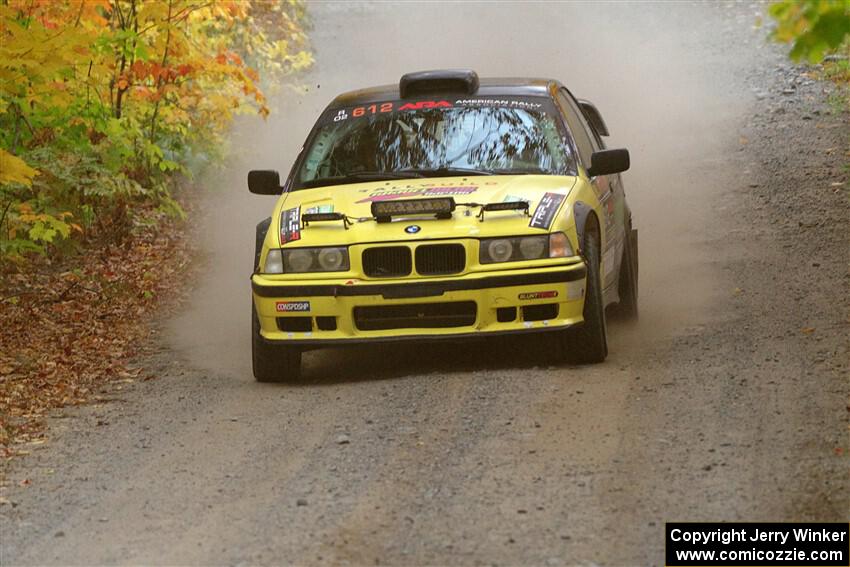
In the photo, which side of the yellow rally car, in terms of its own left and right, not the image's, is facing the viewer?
front
